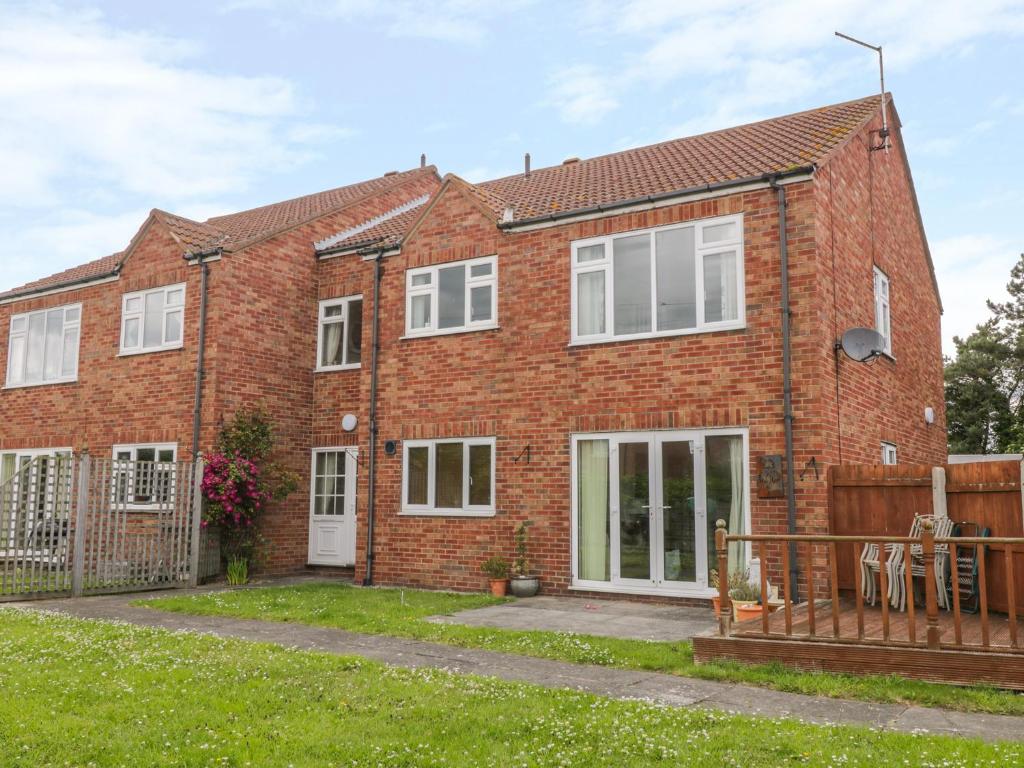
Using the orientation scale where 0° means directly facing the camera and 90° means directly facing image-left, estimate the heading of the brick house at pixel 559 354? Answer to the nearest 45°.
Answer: approximately 45°

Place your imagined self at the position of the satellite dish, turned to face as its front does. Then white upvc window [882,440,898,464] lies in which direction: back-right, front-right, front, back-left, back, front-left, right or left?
back-left

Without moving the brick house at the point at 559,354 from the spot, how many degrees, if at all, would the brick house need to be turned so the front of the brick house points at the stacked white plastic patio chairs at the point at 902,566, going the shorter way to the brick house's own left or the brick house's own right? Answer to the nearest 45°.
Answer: approximately 90° to the brick house's own left

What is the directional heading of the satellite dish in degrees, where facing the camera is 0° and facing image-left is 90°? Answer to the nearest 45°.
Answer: approximately 315°

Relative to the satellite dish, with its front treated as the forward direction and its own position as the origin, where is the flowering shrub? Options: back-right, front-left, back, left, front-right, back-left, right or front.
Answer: back-right

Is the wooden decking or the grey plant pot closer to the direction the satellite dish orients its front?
the wooden decking

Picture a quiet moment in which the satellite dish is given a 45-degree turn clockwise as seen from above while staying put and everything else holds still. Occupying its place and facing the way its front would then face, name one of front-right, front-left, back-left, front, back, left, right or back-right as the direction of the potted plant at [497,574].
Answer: right

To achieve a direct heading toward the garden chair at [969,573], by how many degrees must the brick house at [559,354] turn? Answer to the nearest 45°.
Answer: approximately 90° to its left
